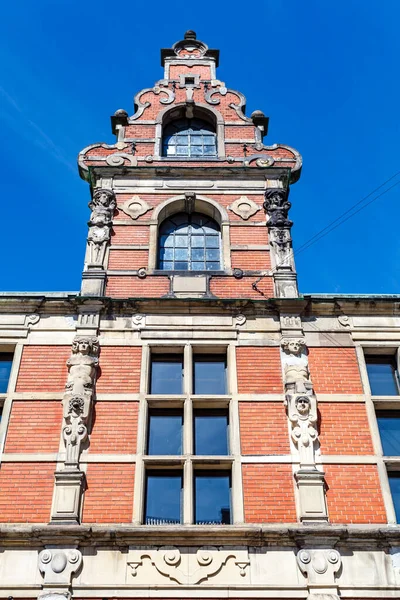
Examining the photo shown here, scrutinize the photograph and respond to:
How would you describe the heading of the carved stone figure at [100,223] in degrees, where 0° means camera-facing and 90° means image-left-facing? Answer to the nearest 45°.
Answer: approximately 0°

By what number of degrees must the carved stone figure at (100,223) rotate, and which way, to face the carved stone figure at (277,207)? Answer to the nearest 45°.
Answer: approximately 90° to its left

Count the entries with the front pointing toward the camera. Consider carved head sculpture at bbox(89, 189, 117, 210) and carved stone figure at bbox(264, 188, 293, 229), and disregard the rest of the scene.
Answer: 2

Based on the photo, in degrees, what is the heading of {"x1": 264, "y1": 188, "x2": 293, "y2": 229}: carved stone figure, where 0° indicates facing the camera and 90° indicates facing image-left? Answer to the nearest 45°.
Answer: approximately 0°

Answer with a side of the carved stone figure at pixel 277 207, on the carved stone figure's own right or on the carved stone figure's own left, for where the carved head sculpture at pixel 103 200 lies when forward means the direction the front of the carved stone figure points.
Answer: on the carved stone figure's own right
